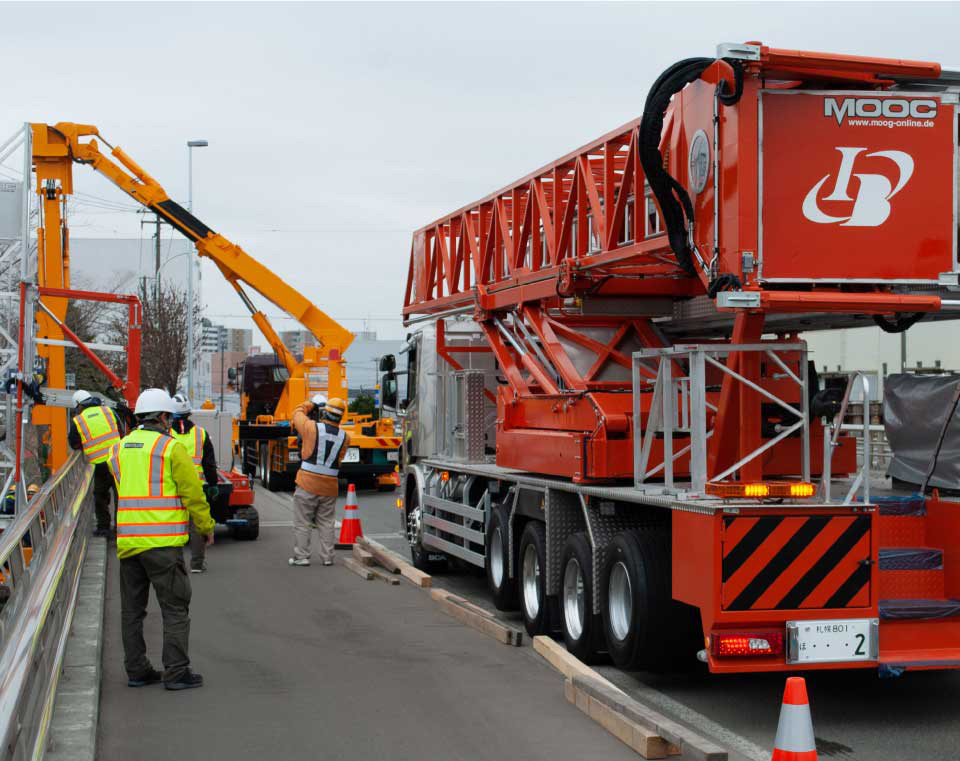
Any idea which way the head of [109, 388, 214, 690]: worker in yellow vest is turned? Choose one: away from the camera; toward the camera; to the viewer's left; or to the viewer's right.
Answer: away from the camera

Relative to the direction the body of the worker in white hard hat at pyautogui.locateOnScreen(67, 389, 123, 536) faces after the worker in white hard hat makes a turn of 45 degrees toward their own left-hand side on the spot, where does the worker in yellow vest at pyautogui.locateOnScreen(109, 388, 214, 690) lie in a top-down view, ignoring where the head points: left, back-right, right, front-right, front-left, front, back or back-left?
left

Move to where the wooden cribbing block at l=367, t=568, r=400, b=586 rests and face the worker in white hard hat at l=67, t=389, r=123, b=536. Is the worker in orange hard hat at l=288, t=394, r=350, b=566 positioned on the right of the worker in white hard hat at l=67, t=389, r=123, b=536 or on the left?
right

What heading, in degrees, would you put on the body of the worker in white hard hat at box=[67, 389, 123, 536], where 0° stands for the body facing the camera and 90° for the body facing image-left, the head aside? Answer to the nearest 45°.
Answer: approximately 135°

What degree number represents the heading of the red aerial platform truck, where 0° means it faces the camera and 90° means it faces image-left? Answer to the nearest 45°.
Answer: approximately 135°

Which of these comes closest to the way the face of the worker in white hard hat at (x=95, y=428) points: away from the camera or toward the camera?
away from the camera

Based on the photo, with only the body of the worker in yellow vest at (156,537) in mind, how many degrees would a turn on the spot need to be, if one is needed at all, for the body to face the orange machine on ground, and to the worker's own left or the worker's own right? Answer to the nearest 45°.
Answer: approximately 45° to the worker's own left

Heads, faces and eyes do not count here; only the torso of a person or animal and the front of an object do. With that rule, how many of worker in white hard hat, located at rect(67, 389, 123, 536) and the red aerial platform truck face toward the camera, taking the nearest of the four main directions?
0

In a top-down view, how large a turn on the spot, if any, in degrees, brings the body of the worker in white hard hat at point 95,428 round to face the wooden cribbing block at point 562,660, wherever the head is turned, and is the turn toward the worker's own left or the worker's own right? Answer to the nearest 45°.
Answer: approximately 180°

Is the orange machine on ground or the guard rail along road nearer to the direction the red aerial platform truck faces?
the orange machine on ground

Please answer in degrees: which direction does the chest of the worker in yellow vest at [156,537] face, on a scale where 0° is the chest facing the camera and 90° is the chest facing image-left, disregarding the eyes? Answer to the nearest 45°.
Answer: approximately 225°

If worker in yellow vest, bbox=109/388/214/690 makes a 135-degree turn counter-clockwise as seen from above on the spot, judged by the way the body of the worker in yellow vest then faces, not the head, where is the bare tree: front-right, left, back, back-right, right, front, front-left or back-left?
right
